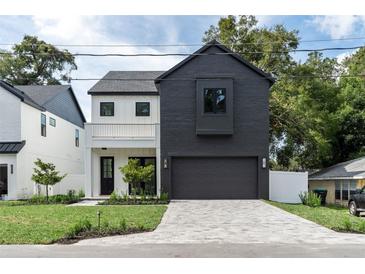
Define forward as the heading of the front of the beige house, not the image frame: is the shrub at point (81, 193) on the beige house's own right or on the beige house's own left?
on the beige house's own right

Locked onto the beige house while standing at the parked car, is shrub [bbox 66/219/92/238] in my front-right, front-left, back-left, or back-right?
back-left

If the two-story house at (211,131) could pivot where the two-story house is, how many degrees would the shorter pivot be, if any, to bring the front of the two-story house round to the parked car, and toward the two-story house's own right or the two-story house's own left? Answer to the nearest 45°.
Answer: approximately 45° to the two-story house's own left

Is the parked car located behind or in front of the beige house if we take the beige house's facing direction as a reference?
in front

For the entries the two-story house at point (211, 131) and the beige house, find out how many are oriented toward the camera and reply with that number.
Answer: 2
